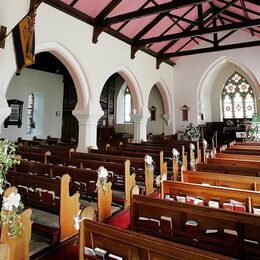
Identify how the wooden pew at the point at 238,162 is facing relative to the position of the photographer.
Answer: facing away from the viewer

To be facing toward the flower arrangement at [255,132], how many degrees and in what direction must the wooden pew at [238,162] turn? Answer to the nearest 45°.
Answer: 0° — it already faces it

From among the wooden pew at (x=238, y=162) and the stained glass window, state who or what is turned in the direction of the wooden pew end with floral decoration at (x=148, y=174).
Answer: the stained glass window

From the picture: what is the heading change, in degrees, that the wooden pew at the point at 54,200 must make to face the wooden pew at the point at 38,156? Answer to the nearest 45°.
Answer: approximately 45° to its left

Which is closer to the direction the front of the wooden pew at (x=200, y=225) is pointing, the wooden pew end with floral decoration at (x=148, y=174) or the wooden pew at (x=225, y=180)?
the wooden pew

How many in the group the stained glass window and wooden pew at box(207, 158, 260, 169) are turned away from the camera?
1

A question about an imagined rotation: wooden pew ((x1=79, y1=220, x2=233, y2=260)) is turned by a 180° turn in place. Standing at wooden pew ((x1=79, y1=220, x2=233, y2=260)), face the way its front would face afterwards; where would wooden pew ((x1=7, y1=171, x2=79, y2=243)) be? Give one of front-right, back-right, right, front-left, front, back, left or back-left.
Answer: right

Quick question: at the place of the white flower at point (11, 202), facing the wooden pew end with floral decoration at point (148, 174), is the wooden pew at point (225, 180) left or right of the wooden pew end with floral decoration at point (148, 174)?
right

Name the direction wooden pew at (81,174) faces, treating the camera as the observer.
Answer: facing away from the viewer and to the right of the viewer

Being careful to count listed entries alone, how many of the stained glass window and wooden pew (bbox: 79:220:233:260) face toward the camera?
1

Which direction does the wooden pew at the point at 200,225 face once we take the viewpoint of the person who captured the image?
facing away from the viewer and to the right of the viewer
